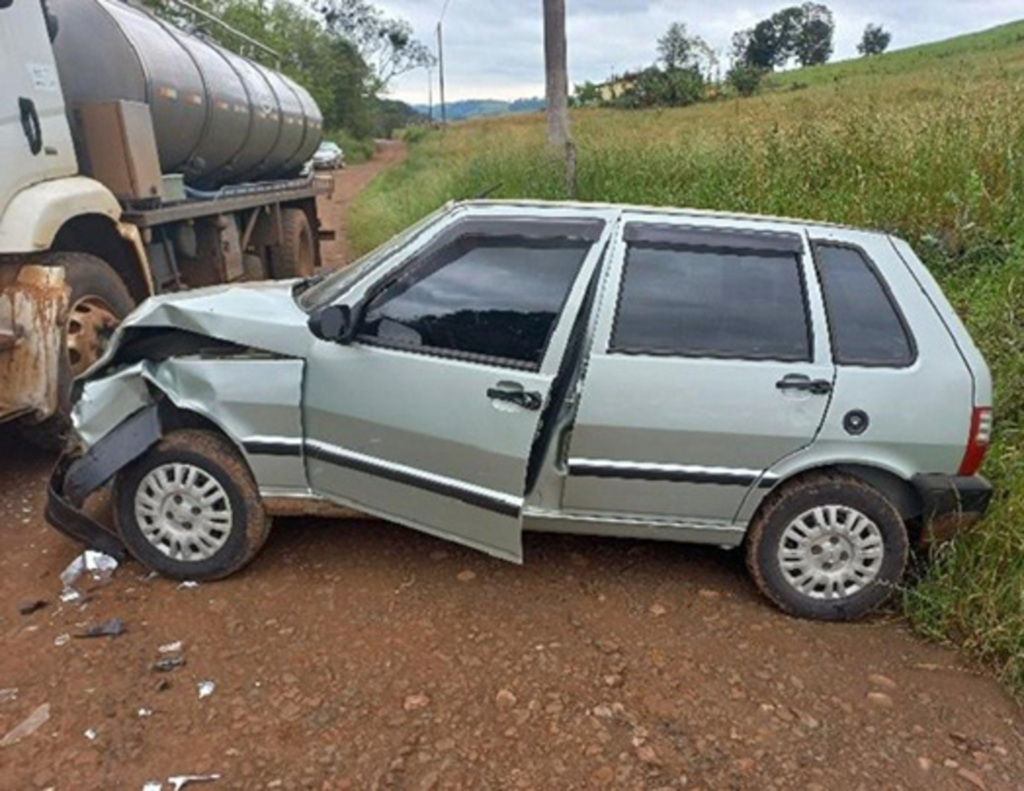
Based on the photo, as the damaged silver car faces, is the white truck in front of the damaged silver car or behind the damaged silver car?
in front

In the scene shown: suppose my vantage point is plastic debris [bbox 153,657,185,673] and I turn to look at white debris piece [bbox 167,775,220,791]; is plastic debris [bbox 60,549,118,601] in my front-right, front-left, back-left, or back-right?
back-right

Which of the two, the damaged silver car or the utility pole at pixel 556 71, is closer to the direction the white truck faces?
the damaged silver car

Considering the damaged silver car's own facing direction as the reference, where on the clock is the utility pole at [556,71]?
The utility pole is roughly at 3 o'clock from the damaged silver car.

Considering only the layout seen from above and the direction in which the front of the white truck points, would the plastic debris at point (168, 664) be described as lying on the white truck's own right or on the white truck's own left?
on the white truck's own left

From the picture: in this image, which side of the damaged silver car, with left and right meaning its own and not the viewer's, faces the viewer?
left

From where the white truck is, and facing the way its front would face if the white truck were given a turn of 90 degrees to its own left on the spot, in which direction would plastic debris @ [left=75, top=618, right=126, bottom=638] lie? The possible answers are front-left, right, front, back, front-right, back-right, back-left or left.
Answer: front-right

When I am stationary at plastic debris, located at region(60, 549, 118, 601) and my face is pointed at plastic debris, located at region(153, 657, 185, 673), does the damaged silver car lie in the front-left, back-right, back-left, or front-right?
front-left

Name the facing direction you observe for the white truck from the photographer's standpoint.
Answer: facing the viewer and to the left of the viewer

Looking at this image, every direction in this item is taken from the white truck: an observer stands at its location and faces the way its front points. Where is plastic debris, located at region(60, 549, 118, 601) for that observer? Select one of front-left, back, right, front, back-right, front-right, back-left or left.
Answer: front-left

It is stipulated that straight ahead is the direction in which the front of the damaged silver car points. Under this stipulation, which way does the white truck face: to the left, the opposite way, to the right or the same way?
to the left

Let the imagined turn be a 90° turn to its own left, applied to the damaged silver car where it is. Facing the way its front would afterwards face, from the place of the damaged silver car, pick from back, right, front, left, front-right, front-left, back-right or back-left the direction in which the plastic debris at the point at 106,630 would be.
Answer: right

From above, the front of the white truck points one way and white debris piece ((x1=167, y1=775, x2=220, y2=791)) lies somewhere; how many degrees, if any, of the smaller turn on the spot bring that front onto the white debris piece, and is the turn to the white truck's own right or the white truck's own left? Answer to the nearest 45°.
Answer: approximately 45° to the white truck's own left

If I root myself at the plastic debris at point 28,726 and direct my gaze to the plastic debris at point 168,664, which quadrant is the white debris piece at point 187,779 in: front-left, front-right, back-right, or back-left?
front-right

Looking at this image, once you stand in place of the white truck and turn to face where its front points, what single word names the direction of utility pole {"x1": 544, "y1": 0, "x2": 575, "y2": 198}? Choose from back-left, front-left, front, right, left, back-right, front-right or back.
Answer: back

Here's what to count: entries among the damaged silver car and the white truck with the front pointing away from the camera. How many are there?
0
